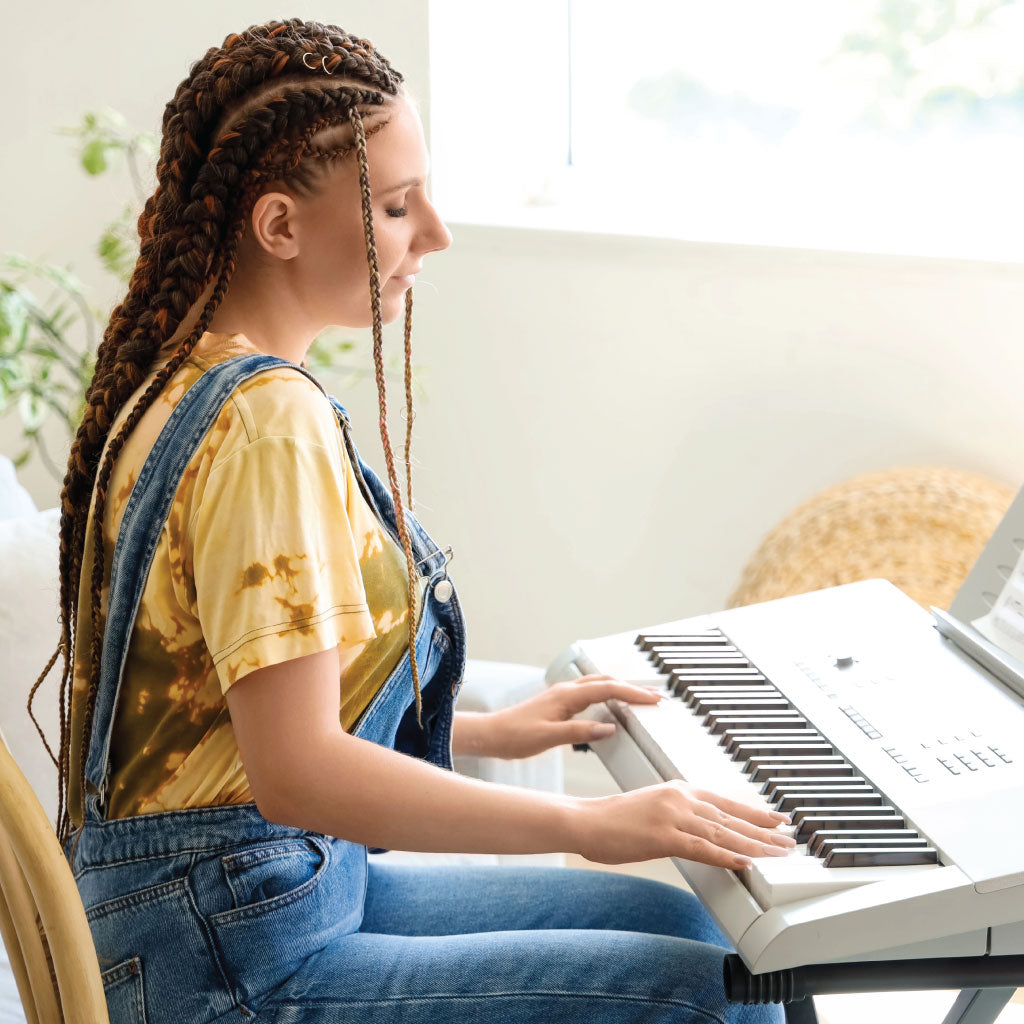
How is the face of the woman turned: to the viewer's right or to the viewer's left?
to the viewer's right

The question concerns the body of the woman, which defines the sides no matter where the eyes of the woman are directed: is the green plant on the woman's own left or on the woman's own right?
on the woman's own left

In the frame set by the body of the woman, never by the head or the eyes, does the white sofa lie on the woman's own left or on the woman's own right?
on the woman's own left

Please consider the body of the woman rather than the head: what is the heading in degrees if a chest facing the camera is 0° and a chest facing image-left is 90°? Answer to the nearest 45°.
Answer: approximately 270°
